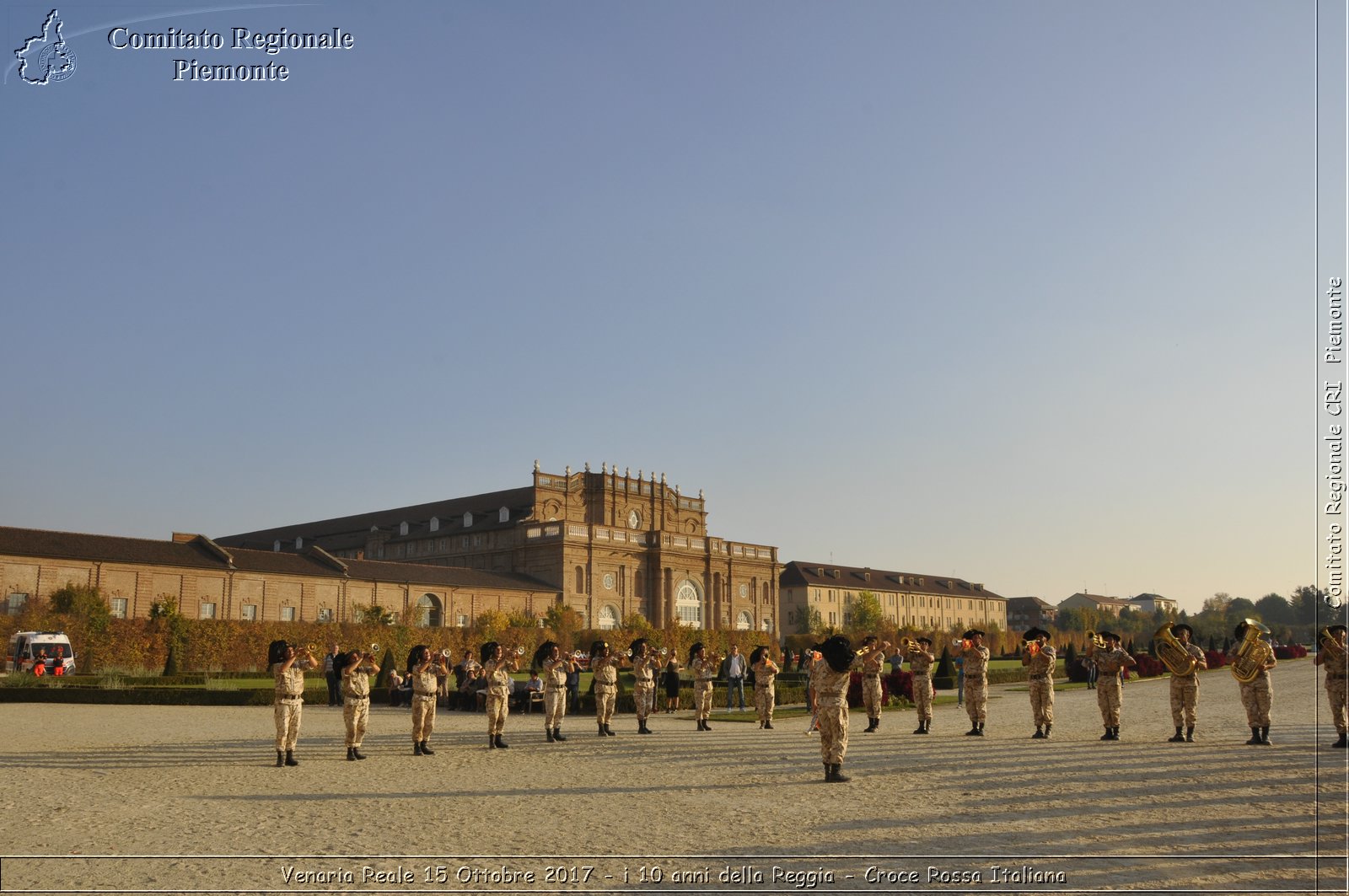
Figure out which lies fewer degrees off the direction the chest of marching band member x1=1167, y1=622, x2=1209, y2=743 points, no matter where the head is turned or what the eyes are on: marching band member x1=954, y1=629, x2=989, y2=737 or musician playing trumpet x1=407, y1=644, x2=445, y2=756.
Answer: the musician playing trumpet

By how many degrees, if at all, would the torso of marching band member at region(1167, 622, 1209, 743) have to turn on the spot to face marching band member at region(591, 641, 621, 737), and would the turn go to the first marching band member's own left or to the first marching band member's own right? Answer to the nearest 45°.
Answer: approximately 45° to the first marching band member's own right

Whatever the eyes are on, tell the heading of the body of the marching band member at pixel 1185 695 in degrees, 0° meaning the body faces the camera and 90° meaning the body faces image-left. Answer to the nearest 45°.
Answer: approximately 45°

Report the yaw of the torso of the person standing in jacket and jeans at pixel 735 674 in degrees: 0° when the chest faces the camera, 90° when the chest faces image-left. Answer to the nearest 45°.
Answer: approximately 0°

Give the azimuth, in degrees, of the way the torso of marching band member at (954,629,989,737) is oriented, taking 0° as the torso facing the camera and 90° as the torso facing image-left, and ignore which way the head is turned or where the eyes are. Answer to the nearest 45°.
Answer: approximately 45°
